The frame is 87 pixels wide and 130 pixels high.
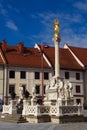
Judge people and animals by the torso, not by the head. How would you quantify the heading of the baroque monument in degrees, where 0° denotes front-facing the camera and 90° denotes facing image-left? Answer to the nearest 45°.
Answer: approximately 45°
